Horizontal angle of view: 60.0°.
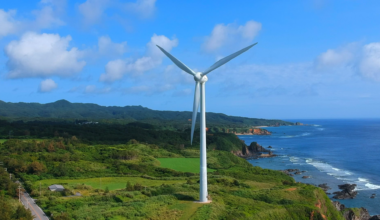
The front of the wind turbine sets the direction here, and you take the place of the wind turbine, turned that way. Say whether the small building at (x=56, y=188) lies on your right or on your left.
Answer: on your right

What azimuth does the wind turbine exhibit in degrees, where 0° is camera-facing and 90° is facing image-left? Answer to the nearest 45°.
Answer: approximately 45°
